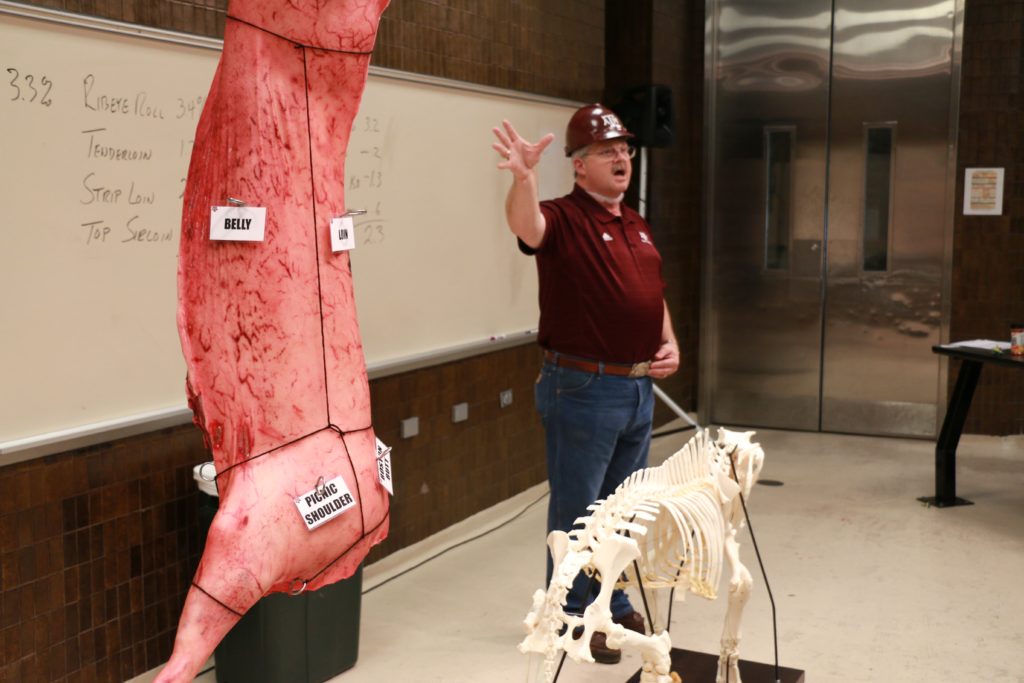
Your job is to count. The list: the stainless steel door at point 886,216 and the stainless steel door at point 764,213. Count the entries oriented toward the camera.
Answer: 2

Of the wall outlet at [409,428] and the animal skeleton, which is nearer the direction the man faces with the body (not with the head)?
the animal skeleton

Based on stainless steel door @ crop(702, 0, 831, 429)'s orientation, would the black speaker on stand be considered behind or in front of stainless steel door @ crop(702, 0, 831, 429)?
in front

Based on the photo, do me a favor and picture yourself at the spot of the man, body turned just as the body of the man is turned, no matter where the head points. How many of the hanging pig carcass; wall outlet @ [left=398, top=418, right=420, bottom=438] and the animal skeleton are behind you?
1

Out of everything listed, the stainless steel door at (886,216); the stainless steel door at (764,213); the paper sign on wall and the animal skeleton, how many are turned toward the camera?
3

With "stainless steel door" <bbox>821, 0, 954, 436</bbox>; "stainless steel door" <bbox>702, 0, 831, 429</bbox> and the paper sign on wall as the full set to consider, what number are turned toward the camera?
3

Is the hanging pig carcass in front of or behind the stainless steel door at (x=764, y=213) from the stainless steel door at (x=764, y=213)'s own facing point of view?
in front

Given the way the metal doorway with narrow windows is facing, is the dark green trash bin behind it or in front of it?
in front

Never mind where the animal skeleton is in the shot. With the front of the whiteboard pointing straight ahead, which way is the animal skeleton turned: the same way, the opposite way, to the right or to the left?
to the left

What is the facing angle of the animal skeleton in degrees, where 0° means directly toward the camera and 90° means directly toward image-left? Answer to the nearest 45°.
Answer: approximately 225°

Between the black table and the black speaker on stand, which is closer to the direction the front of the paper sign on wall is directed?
the black table
